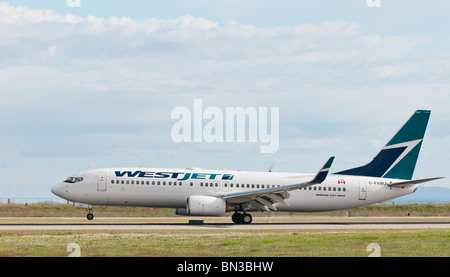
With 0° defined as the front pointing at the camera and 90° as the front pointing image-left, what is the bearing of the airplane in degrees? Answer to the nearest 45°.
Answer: approximately 90°
